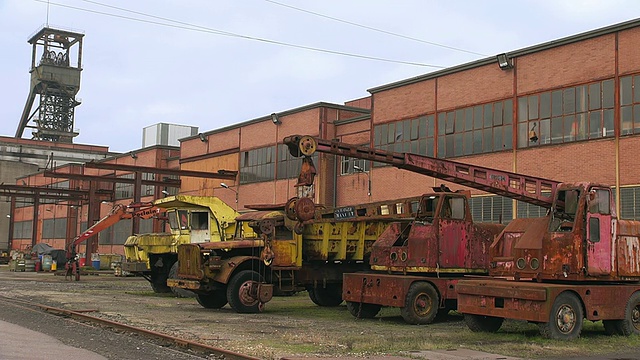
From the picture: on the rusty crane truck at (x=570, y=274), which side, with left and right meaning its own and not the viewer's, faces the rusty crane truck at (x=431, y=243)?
right

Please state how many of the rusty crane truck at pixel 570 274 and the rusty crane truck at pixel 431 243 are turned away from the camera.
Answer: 0

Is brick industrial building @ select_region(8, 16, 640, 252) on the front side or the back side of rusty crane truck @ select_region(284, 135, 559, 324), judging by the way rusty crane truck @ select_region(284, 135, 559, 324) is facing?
on the back side

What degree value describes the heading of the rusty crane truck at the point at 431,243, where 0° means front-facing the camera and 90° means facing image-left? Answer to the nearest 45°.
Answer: approximately 45°

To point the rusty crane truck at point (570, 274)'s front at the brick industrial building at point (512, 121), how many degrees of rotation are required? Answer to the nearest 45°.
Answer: approximately 135° to its right

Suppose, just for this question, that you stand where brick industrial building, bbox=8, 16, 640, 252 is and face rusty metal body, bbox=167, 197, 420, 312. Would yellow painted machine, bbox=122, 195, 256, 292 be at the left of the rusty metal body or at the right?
right

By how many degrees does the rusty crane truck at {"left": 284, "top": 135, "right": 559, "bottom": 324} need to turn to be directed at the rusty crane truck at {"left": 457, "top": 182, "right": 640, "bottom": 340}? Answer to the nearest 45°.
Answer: approximately 90° to its left
